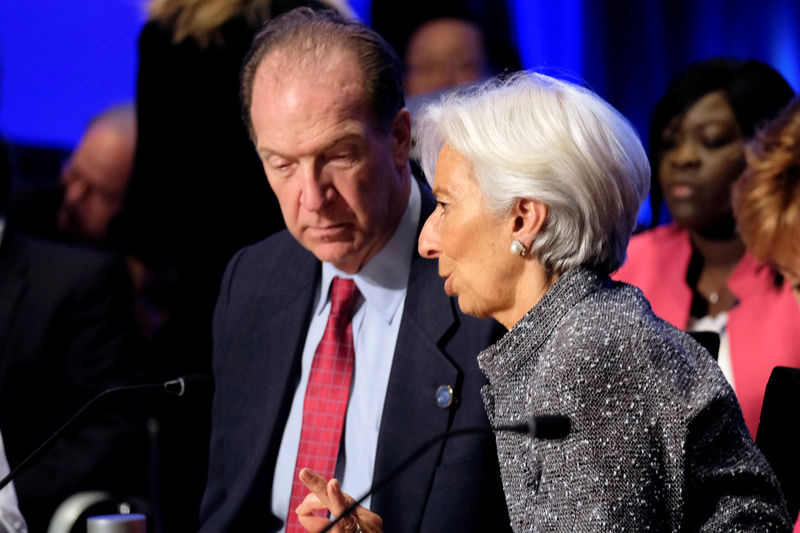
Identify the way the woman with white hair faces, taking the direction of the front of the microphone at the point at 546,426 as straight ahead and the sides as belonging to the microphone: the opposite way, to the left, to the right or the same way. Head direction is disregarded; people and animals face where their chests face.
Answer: the opposite way

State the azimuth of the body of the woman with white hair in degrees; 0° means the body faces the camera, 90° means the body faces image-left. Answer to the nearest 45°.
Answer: approximately 90°

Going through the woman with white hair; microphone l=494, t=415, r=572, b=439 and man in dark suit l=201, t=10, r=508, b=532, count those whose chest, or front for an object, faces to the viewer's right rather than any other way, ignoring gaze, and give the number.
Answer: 1

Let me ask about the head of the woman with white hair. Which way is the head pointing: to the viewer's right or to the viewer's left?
to the viewer's left

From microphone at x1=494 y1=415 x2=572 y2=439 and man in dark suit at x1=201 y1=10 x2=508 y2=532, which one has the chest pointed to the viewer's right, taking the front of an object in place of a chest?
the microphone

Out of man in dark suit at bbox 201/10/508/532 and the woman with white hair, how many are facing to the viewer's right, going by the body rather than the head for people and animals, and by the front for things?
0

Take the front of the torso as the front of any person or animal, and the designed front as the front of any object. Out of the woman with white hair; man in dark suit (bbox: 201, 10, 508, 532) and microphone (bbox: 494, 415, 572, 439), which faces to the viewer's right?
the microphone

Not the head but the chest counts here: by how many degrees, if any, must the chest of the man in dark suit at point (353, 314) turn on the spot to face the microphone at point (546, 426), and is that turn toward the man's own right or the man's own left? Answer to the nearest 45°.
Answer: approximately 45° to the man's own left

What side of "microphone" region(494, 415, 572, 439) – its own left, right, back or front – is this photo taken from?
right

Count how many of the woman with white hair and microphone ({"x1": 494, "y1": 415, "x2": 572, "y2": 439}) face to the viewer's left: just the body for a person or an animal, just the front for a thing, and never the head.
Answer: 1
